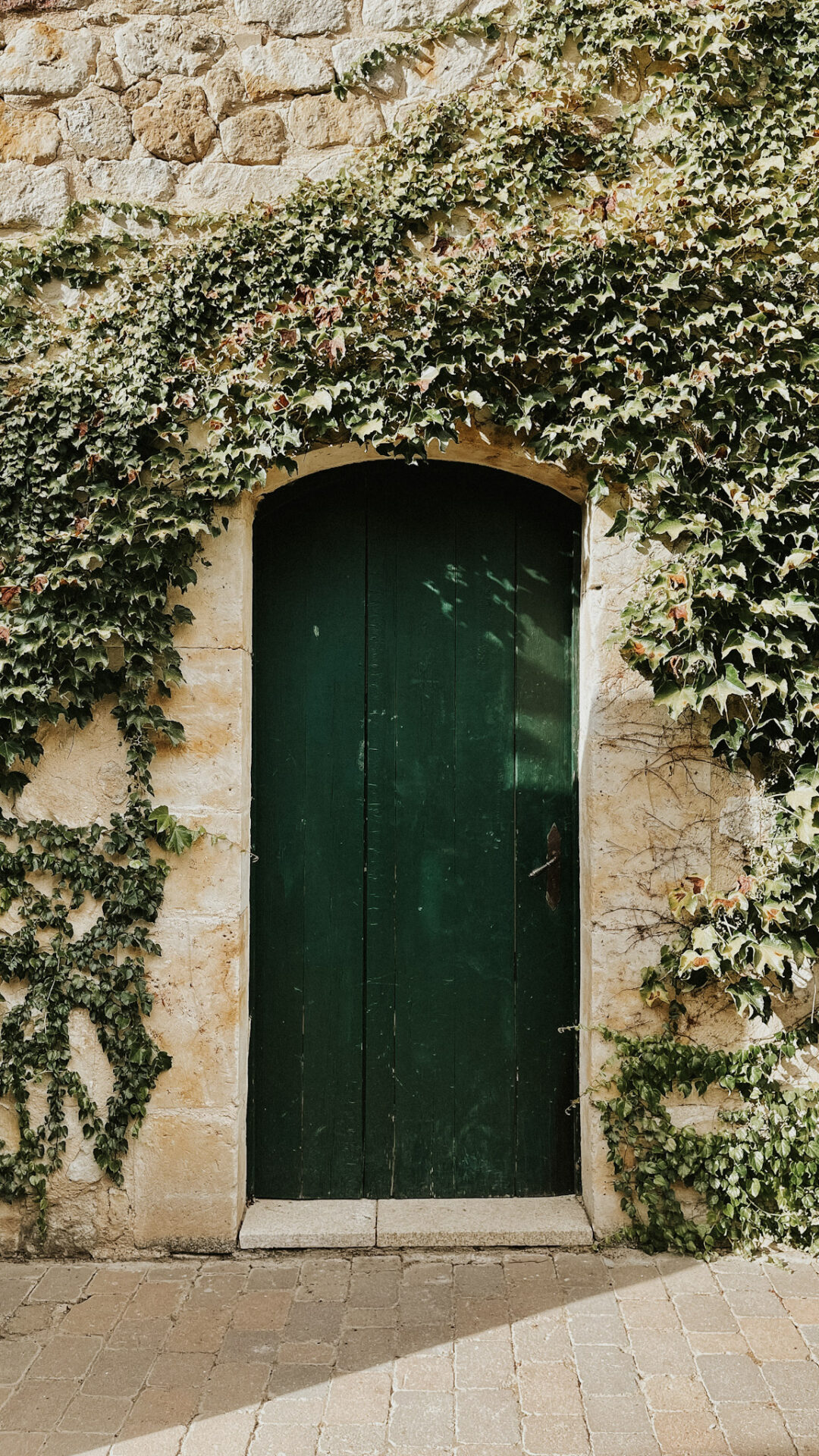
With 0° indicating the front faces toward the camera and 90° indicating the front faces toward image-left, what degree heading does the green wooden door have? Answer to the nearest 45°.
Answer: approximately 0°
